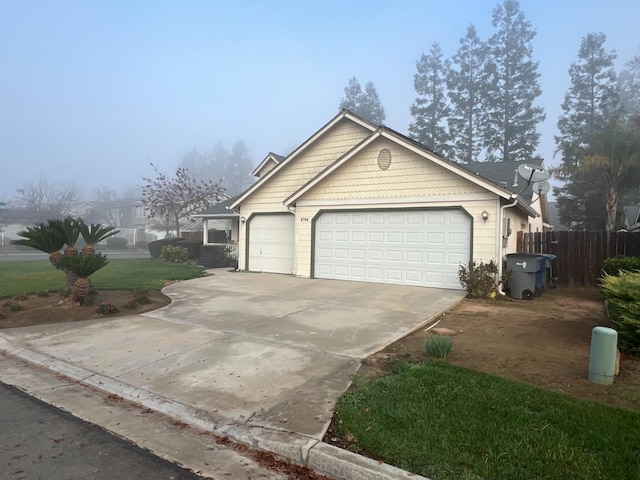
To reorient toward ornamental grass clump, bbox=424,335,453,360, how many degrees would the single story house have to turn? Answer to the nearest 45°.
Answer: approximately 45° to its left

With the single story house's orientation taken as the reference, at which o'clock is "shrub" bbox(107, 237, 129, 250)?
The shrub is roughly at 3 o'clock from the single story house.

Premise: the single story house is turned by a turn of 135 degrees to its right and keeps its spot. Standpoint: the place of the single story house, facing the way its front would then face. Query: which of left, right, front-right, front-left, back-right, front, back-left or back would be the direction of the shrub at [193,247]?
front-left

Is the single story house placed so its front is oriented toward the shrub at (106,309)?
yes

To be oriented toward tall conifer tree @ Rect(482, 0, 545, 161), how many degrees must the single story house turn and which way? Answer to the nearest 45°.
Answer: approximately 180°

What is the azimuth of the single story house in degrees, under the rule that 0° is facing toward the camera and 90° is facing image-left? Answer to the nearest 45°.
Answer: approximately 45°

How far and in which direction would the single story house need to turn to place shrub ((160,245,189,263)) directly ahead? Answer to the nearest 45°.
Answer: approximately 90° to its right

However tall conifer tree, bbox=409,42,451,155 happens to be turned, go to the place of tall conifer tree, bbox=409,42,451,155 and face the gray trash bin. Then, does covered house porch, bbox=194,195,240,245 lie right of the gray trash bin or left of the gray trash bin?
right

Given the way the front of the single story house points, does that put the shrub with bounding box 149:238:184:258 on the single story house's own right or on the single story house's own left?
on the single story house's own right

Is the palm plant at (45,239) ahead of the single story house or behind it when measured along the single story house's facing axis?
ahead

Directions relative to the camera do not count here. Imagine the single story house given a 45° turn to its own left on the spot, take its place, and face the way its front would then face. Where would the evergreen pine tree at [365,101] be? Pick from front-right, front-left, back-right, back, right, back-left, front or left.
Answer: back

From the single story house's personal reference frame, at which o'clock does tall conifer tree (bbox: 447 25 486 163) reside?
The tall conifer tree is roughly at 5 o'clock from the single story house.

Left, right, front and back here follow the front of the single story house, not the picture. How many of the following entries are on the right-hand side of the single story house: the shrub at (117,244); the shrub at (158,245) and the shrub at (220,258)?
3

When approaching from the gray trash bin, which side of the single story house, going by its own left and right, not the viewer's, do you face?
left

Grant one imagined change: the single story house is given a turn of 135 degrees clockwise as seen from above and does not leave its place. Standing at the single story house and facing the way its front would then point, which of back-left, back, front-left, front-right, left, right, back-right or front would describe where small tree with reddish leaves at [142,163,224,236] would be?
front-left

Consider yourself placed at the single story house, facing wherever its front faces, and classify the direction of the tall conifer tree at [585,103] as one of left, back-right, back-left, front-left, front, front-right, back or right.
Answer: back

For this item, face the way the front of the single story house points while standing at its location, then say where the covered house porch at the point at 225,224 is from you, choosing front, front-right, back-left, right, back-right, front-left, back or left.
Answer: right

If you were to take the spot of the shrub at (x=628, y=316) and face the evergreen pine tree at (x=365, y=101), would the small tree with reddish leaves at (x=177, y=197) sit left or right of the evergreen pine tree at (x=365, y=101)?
left
